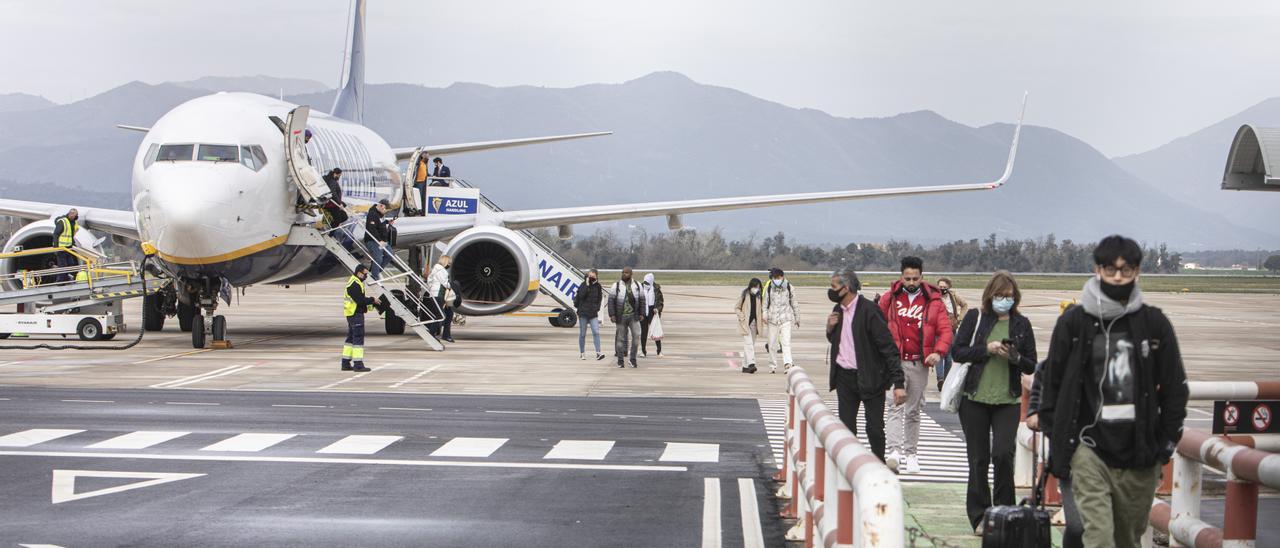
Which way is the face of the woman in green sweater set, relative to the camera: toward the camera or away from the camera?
toward the camera

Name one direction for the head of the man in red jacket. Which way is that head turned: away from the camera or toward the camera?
toward the camera

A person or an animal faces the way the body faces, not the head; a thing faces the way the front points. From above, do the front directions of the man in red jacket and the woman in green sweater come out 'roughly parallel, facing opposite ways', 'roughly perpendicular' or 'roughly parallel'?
roughly parallel

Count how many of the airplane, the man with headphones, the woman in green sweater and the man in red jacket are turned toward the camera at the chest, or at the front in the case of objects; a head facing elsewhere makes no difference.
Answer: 4

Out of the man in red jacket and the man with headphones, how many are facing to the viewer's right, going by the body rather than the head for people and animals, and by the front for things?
0

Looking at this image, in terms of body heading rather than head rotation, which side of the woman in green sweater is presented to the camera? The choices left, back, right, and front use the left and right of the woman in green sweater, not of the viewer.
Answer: front

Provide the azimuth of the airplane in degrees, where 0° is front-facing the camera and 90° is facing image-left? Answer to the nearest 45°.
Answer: approximately 0°

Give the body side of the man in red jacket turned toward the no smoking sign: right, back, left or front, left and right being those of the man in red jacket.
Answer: left

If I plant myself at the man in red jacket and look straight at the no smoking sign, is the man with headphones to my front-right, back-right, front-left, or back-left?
front-right

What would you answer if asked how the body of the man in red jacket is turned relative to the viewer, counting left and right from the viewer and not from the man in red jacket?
facing the viewer

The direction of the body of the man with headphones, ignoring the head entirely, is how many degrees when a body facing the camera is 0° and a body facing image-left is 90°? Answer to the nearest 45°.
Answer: approximately 0°
